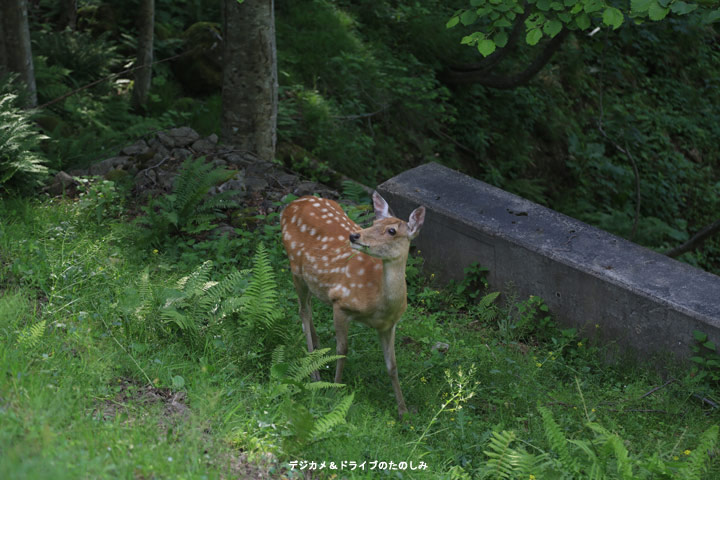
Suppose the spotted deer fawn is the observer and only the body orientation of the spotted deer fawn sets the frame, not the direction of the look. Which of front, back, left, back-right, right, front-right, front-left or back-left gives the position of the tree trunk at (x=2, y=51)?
back

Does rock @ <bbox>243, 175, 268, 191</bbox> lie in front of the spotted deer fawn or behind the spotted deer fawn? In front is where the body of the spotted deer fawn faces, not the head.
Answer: behind

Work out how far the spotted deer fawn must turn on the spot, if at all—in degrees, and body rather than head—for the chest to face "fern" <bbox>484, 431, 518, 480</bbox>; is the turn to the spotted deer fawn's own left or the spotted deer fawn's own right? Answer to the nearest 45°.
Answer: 0° — it already faces it

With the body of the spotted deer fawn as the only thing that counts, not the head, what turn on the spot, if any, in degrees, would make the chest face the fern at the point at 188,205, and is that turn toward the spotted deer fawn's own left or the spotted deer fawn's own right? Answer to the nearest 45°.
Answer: approximately 180°

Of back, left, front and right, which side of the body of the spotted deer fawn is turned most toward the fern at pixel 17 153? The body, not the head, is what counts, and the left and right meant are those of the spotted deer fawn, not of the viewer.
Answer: back

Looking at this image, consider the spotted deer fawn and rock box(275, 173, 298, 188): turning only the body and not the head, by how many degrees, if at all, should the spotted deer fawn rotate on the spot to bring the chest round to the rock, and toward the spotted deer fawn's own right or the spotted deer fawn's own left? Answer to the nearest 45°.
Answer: approximately 135° to the spotted deer fawn's own left

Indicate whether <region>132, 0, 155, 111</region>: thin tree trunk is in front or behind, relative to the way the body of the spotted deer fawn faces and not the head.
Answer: behind

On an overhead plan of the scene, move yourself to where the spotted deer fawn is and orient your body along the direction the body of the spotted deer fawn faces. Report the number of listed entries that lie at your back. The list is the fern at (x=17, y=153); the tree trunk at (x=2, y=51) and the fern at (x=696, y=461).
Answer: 2

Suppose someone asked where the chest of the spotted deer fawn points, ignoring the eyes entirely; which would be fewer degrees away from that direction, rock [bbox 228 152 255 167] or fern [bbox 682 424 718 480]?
the fern

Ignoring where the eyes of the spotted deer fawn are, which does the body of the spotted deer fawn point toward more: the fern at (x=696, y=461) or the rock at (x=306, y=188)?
the fern

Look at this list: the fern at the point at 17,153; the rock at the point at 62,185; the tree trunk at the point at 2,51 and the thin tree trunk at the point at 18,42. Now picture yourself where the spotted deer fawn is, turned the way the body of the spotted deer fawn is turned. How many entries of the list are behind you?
4

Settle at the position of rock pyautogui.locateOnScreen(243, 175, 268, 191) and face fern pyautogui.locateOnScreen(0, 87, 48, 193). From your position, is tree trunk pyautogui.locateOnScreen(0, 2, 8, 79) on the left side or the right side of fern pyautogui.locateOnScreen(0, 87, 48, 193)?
right

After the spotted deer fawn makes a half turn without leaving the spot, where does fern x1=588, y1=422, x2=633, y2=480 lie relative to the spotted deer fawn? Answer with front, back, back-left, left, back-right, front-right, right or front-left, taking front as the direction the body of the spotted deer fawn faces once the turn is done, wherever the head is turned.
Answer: back

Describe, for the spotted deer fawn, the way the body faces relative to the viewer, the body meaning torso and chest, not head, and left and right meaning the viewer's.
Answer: facing the viewer and to the right of the viewer

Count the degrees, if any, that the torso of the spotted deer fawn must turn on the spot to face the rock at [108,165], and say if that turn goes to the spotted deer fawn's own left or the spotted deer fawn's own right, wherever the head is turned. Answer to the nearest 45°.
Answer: approximately 180°

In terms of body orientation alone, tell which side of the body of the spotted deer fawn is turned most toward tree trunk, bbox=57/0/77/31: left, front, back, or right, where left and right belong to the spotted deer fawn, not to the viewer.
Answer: back
